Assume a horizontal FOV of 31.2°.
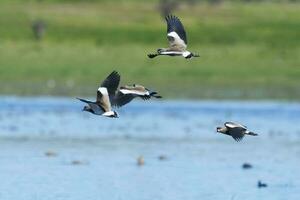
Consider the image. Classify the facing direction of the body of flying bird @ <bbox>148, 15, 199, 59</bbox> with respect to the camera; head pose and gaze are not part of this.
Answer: to the viewer's left

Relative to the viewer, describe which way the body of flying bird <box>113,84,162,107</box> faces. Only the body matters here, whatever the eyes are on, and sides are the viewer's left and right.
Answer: facing to the left of the viewer

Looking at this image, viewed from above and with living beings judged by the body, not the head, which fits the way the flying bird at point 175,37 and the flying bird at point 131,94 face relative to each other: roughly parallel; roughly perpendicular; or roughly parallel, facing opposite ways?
roughly parallel
